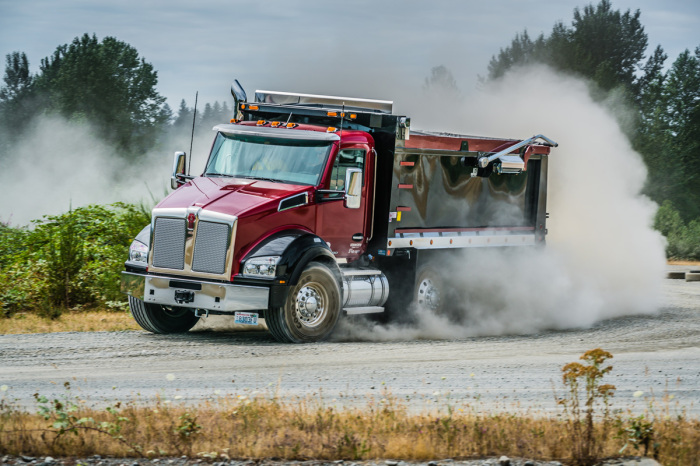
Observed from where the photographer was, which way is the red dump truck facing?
facing the viewer and to the left of the viewer

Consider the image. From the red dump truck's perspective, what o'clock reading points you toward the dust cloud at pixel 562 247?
The dust cloud is roughly at 6 o'clock from the red dump truck.
